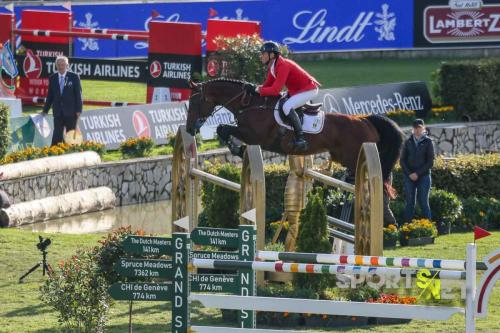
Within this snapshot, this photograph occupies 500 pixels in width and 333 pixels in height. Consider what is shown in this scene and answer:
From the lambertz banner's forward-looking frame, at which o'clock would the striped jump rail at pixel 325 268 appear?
The striped jump rail is roughly at 12 o'clock from the lambertz banner.

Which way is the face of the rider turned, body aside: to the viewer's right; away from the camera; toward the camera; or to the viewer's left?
to the viewer's left

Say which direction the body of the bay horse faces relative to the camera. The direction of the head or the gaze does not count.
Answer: to the viewer's left

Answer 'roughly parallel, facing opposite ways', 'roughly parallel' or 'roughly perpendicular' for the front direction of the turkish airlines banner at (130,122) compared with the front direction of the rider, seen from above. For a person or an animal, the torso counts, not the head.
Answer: roughly perpendicular

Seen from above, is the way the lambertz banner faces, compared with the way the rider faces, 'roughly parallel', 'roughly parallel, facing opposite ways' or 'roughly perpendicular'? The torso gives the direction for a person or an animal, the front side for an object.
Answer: roughly perpendicular

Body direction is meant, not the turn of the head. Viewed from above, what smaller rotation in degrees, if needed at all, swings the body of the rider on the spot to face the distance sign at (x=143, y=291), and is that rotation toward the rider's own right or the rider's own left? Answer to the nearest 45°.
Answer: approximately 90° to the rider's own left

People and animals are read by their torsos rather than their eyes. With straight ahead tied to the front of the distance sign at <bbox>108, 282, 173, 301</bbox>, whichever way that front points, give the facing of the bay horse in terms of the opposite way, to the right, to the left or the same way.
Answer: to the right

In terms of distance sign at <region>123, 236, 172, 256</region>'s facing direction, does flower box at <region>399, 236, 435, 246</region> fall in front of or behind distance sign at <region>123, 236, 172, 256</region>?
behind

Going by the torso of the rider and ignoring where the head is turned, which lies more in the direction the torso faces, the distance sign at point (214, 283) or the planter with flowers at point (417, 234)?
the distance sign

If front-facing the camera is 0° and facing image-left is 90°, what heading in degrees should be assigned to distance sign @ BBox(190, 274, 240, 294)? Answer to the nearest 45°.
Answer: approximately 0°

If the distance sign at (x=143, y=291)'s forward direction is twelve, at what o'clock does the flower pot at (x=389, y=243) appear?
The flower pot is roughly at 7 o'clock from the distance sign.

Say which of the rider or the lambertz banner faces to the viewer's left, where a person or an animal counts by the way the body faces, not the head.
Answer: the rider

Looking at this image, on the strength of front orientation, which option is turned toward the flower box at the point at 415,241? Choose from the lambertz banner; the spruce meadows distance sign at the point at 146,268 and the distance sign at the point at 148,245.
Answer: the lambertz banner

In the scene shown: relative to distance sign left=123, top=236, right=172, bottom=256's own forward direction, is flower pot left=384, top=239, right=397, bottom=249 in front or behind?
behind
